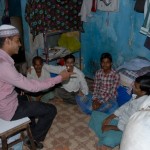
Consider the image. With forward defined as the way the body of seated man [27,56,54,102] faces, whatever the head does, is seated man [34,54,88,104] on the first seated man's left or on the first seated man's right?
on the first seated man's left

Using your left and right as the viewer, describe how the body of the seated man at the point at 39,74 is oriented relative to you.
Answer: facing the viewer

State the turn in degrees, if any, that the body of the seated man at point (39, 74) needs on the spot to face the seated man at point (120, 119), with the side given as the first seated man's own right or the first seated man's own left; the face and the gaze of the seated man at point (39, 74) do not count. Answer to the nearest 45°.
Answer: approximately 45° to the first seated man's own left

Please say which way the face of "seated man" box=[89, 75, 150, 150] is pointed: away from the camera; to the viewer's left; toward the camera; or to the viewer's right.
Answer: to the viewer's left

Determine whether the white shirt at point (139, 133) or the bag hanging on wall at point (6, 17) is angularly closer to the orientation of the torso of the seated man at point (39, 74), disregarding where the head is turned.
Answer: the white shirt

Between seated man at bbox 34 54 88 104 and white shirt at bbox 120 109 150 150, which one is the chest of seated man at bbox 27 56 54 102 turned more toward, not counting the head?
the white shirt

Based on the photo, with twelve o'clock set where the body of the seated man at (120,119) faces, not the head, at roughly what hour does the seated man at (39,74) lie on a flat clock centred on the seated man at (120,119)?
the seated man at (39,74) is roughly at 1 o'clock from the seated man at (120,119).

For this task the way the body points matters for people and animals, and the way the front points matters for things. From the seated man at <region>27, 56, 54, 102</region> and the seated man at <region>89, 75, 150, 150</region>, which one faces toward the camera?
the seated man at <region>27, 56, 54, 102</region>

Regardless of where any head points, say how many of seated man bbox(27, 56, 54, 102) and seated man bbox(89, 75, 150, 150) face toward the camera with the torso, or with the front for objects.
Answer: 1

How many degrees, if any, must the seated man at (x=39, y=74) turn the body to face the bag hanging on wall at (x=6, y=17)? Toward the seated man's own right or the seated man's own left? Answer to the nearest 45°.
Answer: approximately 135° to the seated man's own right
